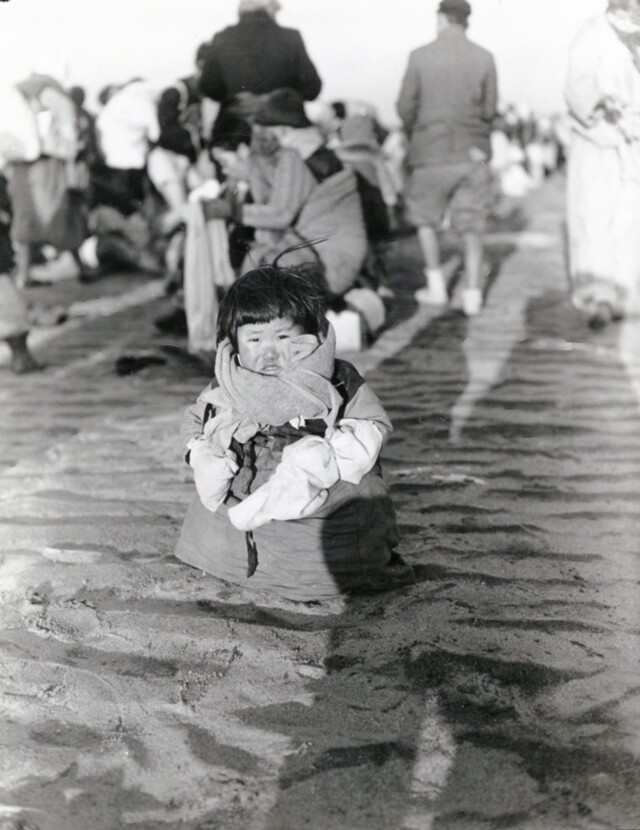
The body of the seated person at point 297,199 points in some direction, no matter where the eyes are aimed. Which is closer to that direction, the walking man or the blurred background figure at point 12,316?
the blurred background figure

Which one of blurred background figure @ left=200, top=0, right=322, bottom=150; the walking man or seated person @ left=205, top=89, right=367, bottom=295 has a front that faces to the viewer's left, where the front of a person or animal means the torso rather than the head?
the seated person

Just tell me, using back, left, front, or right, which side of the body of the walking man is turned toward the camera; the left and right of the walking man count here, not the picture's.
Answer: back

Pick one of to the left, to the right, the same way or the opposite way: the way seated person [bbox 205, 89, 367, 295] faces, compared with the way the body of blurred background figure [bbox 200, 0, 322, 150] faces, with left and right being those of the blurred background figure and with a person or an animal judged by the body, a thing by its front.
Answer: to the left

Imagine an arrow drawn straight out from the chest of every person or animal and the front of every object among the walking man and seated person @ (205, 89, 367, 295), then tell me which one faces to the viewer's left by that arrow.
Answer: the seated person

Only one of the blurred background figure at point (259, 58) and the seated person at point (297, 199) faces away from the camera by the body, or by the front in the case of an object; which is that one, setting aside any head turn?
the blurred background figure

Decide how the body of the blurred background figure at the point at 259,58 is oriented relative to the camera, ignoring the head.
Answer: away from the camera

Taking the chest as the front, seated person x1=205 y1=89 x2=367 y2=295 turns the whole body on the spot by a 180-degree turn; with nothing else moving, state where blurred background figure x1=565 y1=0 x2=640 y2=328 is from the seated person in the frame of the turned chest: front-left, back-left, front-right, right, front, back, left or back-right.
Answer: front

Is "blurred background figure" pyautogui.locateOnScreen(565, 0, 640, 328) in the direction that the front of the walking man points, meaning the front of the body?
no

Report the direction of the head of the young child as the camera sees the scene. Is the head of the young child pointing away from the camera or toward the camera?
toward the camera

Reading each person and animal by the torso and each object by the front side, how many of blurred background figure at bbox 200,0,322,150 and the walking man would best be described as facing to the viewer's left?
0

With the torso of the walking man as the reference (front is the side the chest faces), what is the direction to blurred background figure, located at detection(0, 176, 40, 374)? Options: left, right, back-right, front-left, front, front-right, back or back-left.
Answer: back-left

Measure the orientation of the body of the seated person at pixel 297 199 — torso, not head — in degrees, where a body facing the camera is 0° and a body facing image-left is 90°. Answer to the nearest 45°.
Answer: approximately 90°

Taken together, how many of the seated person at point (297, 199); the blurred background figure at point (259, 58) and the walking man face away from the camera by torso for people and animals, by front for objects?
2

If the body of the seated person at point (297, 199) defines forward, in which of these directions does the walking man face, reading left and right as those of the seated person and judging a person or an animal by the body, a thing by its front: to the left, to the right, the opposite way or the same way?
to the right

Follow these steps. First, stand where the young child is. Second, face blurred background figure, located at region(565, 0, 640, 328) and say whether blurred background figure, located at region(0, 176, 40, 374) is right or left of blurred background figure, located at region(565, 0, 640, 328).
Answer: left

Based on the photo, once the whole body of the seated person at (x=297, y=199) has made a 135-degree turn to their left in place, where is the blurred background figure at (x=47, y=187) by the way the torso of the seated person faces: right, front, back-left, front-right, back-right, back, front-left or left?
back

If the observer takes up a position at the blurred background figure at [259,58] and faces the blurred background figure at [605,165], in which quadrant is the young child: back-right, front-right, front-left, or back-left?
front-right

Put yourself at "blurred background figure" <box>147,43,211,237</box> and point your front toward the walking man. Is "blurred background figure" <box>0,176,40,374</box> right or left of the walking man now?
right
